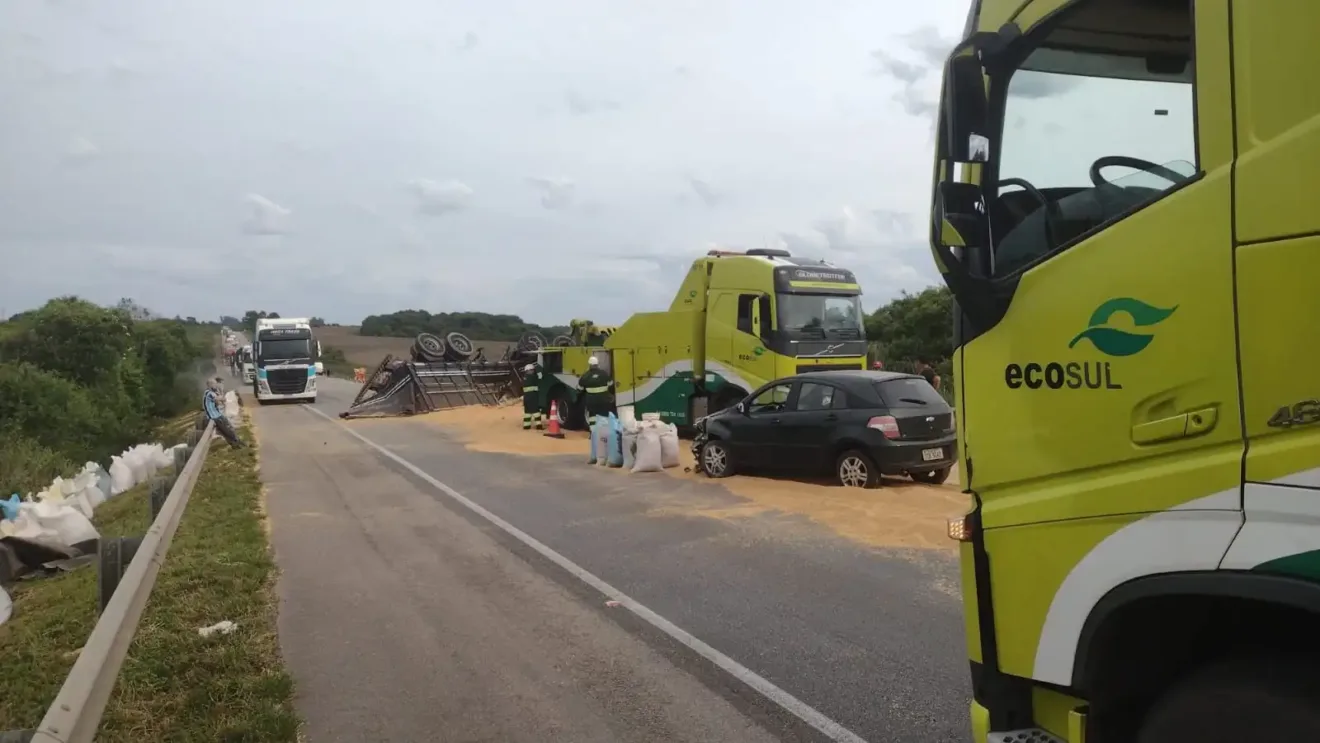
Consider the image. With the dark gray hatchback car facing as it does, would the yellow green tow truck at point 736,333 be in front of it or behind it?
in front

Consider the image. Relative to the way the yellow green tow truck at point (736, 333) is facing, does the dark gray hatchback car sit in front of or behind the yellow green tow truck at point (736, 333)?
in front

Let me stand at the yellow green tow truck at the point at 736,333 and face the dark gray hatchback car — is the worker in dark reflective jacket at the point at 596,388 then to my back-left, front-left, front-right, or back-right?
back-right

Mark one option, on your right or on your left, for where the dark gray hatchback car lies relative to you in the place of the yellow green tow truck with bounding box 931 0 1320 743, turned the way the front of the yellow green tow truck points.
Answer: on your right

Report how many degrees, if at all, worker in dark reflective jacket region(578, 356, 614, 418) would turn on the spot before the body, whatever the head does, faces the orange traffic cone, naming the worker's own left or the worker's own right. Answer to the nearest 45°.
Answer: approximately 45° to the worker's own left

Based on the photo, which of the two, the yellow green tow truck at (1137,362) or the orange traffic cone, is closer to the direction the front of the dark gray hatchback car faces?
the orange traffic cone

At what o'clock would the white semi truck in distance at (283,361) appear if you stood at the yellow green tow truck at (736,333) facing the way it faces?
The white semi truck in distance is roughly at 6 o'clock from the yellow green tow truck.

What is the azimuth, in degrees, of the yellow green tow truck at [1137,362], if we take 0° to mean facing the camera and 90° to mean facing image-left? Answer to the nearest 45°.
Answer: approximately 90°
